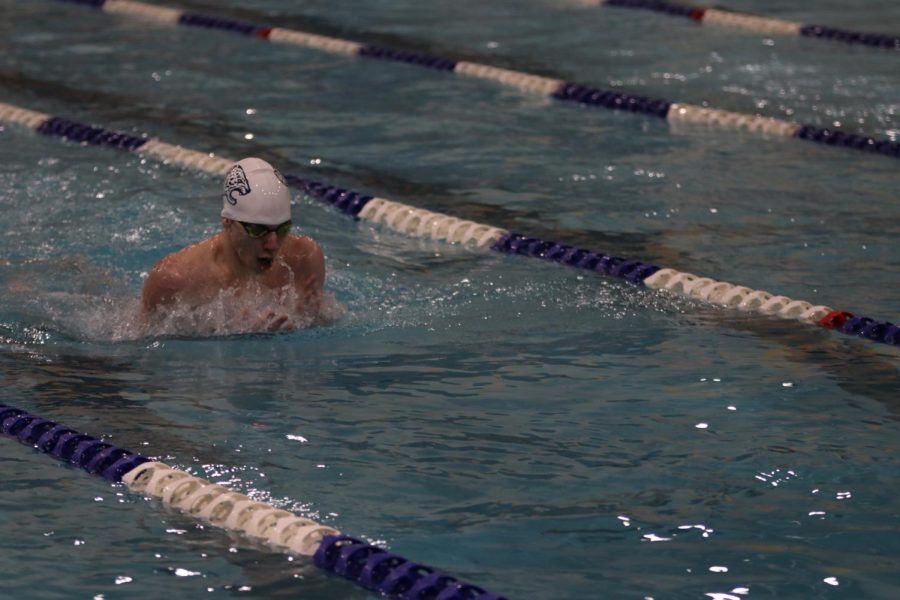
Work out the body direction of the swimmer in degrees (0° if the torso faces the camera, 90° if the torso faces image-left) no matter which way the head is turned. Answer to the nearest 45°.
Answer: approximately 315°
